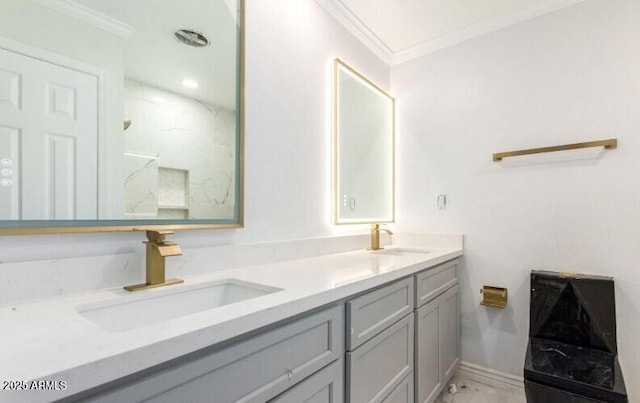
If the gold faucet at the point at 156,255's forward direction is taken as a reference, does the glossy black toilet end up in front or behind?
in front

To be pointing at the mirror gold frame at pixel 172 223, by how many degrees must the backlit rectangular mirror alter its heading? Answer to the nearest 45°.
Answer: approximately 90° to its right

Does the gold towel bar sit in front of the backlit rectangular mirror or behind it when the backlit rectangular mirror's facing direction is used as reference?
in front

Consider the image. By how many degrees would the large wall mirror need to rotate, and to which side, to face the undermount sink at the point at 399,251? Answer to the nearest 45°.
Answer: approximately 90° to its left

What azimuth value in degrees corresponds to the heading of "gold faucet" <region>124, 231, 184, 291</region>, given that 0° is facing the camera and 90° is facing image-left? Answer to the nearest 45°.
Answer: approximately 315°

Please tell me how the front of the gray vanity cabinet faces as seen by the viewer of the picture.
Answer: facing the viewer and to the right of the viewer
